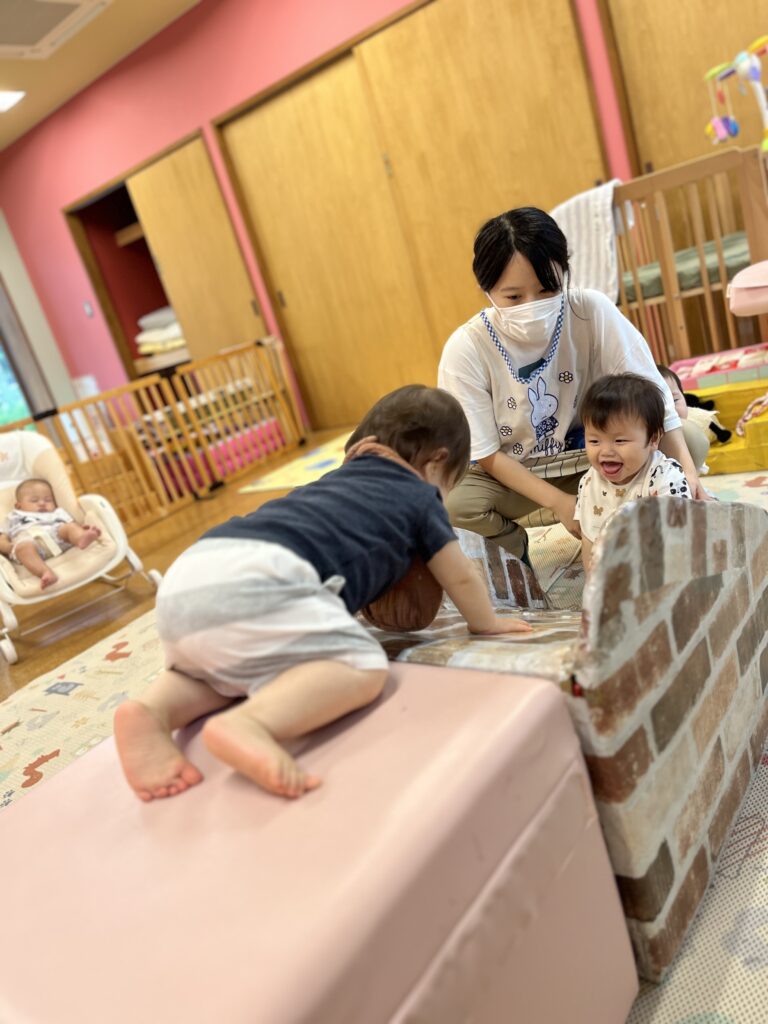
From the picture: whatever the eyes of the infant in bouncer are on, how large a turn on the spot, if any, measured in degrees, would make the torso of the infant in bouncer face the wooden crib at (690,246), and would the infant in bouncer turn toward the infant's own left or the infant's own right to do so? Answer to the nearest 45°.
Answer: approximately 45° to the infant's own left

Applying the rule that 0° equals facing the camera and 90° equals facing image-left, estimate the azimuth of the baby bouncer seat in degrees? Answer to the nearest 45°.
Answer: approximately 315°

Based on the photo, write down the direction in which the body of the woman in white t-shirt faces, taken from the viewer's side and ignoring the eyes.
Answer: toward the camera

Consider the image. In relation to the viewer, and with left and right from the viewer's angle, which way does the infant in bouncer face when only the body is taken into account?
facing the viewer and to the right of the viewer

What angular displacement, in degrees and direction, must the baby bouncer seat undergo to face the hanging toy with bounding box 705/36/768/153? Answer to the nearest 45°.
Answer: approximately 45° to its left

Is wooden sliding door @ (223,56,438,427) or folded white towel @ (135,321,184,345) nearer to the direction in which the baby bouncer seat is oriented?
the wooden sliding door

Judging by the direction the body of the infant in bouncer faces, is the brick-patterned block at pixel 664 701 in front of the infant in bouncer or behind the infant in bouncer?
in front

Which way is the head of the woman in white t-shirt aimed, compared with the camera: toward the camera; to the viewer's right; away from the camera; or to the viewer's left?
toward the camera

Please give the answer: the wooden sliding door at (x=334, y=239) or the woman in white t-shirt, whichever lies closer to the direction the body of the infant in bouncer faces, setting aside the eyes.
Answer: the woman in white t-shirt
